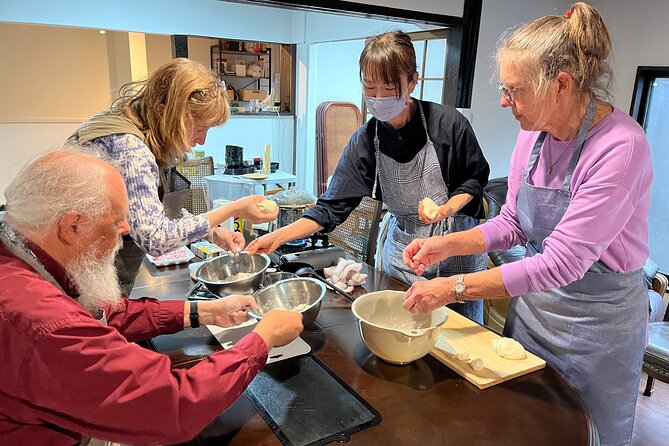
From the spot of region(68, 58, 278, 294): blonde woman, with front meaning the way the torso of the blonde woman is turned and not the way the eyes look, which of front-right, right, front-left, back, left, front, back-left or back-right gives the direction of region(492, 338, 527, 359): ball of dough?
front-right

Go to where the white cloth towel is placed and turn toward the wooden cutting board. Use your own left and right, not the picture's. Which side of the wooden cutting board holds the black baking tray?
right

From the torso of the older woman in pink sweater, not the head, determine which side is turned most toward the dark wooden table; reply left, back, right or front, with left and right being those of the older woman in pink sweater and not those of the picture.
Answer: front

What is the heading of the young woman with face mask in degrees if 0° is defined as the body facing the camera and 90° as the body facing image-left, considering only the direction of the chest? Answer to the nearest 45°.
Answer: approximately 45°

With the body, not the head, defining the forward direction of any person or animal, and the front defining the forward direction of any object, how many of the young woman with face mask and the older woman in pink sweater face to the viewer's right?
0

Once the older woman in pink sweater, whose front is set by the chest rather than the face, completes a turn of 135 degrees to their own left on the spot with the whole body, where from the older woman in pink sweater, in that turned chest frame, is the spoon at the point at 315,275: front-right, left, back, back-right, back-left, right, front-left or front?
back

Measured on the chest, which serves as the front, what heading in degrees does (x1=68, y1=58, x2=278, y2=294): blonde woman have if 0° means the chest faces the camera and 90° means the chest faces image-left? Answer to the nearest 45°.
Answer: approximately 270°

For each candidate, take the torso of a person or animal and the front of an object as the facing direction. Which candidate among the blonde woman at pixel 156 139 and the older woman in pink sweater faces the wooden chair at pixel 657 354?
the blonde woman

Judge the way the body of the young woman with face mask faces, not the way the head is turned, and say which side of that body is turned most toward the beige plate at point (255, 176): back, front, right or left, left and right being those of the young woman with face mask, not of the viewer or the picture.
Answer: right

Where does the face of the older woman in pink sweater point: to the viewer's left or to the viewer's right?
to the viewer's left

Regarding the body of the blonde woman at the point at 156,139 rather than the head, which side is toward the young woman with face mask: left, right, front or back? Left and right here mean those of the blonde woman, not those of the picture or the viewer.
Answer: front
